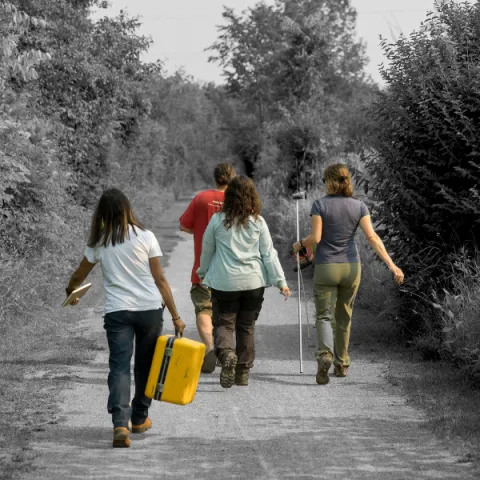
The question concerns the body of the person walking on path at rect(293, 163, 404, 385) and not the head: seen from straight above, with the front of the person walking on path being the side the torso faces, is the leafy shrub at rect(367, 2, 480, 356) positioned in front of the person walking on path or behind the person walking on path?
in front

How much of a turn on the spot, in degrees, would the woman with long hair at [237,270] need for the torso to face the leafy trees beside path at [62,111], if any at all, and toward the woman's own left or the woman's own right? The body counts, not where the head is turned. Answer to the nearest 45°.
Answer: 0° — they already face it

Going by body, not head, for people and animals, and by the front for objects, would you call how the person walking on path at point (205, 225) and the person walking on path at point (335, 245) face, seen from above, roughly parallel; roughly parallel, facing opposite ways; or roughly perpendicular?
roughly parallel

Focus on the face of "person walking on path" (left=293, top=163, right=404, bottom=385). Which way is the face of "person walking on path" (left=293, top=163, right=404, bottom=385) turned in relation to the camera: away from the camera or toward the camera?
away from the camera

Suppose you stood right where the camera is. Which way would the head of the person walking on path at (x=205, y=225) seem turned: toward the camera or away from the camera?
away from the camera

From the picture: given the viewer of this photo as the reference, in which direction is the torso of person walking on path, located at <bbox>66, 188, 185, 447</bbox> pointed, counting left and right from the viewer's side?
facing away from the viewer

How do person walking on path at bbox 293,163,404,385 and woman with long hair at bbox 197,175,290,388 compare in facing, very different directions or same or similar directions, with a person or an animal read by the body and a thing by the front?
same or similar directions

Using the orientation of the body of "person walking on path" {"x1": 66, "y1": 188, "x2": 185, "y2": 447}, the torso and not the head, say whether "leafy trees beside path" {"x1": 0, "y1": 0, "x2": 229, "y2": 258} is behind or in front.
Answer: in front

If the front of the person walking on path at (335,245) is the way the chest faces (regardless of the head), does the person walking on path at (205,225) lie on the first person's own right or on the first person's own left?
on the first person's own left

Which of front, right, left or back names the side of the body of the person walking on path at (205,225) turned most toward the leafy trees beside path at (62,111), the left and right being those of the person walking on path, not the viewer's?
front

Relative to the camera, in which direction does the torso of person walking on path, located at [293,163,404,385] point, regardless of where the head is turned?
away from the camera

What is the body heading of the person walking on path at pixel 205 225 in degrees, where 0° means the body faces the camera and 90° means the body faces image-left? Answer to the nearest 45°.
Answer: approximately 180°

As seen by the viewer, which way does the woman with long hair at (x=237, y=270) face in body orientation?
away from the camera

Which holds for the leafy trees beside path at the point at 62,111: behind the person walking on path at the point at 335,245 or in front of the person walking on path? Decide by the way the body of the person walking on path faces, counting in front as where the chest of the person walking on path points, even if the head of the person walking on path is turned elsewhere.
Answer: in front
